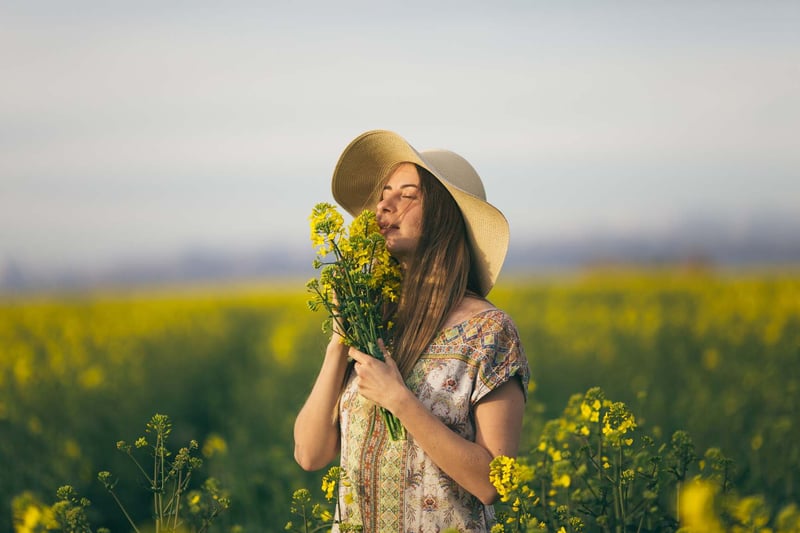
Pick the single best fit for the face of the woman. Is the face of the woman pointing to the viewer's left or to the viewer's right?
to the viewer's left

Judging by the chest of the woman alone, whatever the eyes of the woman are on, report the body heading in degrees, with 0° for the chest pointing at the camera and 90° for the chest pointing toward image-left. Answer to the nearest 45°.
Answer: approximately 45°
